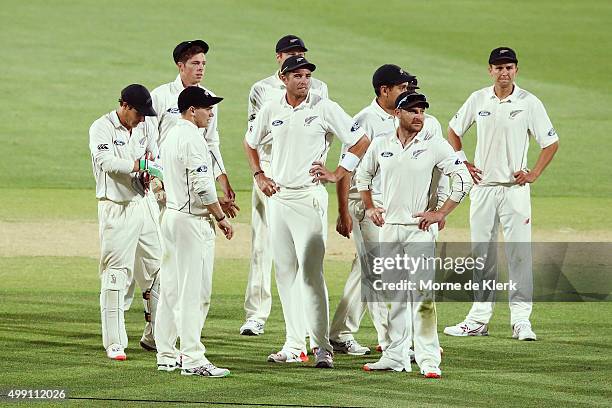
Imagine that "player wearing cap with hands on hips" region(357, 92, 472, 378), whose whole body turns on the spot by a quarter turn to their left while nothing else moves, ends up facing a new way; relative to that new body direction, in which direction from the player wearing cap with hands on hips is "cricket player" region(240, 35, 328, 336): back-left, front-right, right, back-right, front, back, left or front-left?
back-left

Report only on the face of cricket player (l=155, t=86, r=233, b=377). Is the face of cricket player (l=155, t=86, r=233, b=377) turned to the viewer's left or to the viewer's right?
to the viewer's right

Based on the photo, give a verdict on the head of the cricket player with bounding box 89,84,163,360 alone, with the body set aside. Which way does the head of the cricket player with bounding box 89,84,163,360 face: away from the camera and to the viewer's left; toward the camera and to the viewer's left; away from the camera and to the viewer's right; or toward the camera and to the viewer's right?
toward the camera and to the viewer's right

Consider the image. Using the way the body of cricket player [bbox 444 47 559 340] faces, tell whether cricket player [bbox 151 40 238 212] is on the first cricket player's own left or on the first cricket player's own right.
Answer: on the first cricket player's own right

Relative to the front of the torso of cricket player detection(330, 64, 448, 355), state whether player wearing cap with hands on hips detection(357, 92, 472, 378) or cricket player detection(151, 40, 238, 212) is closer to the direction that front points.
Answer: the player wearing cap with hands on hips

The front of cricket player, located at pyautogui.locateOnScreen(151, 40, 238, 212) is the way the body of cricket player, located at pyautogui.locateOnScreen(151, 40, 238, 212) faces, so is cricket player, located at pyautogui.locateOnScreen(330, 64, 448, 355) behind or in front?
in front
